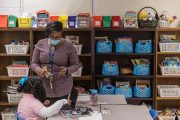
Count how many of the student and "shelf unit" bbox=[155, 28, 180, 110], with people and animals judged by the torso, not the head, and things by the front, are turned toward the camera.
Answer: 1

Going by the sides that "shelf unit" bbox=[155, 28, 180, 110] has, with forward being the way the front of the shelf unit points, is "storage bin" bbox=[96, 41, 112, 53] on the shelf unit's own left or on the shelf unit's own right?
on the shelf unit's own right

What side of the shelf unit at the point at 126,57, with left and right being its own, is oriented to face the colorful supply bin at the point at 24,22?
right

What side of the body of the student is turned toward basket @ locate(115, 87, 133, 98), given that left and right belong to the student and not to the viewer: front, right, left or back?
front

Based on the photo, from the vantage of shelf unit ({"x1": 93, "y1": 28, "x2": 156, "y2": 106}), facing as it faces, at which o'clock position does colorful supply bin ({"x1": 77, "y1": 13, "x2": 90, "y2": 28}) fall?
The colorful supply bin is roughly at 2 o'clock from the shelf unit.

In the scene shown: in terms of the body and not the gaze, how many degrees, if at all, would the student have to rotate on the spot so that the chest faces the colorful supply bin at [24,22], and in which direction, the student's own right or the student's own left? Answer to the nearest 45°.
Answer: approximately 45° to the student's own left

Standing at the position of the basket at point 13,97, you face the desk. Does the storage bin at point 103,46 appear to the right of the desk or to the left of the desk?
left

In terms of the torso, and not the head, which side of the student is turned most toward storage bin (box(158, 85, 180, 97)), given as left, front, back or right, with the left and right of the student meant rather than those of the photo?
front

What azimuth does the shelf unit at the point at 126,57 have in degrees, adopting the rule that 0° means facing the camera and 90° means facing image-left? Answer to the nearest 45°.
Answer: approximately 0°

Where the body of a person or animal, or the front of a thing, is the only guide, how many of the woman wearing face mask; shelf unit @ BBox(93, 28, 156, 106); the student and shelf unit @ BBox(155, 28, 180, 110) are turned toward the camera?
3

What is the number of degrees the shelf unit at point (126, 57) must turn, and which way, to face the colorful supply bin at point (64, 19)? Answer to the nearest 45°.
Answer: approximately 90° to its right

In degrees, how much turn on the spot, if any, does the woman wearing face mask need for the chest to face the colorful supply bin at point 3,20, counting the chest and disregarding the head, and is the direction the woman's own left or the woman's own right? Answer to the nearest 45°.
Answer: approximately 135° to the woman's own right

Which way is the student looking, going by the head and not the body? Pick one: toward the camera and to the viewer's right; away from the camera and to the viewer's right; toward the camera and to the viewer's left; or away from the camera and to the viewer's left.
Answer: away from the camera and to the viewer's right

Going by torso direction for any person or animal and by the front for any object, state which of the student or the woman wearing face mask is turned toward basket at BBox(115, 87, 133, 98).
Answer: the student
